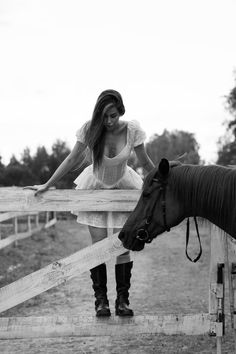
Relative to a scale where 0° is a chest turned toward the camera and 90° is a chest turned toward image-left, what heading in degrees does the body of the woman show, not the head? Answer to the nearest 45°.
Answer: approximately 0°

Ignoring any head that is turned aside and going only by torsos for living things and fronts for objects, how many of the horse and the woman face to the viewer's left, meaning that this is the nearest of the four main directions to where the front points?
1

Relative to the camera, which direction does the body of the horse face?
to the viewer's left

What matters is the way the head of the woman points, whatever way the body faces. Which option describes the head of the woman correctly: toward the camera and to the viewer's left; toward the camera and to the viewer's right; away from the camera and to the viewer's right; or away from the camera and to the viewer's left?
toward the camera and to the viewer's right

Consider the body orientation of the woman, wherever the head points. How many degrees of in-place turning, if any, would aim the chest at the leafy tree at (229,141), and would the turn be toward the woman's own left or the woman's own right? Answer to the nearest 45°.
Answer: approximately 180°

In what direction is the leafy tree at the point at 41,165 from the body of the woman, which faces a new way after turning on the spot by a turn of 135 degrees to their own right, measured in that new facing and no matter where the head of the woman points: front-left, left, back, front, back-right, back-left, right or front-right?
front-right

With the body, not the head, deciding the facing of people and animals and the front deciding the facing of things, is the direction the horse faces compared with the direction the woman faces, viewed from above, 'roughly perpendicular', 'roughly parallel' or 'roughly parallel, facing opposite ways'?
roughly perpendicular

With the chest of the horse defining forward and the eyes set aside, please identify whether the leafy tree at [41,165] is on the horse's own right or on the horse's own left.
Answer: on the horse's own right
